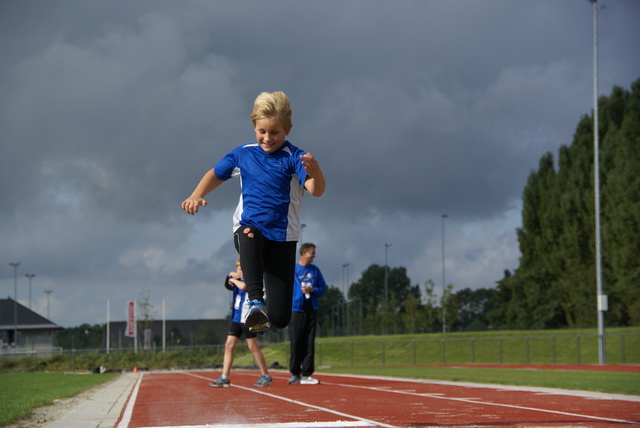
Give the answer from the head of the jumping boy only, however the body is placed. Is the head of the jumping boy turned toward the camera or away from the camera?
toward the camera

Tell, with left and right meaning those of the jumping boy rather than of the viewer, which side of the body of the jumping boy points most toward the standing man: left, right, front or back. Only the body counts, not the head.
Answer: back

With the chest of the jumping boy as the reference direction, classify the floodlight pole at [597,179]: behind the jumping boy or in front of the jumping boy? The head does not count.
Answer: behind

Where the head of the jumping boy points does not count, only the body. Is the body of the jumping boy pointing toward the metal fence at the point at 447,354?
no

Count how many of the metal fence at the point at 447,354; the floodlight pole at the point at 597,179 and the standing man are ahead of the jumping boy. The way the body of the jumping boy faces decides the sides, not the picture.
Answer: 0

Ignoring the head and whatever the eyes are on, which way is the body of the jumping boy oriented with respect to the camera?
toward the camera
